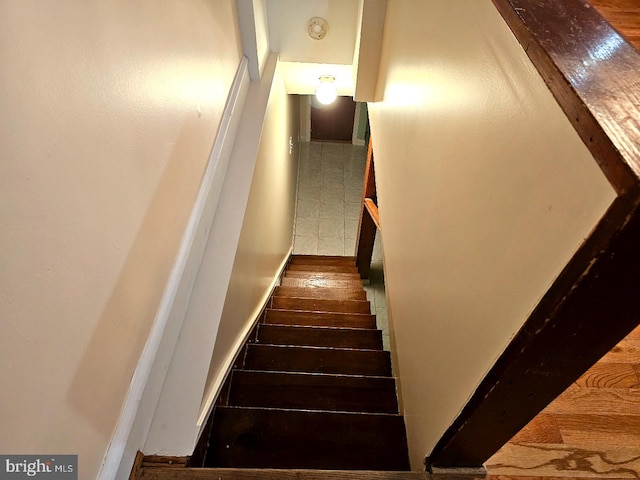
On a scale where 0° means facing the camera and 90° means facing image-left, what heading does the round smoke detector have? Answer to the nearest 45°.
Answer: approximately 0°
